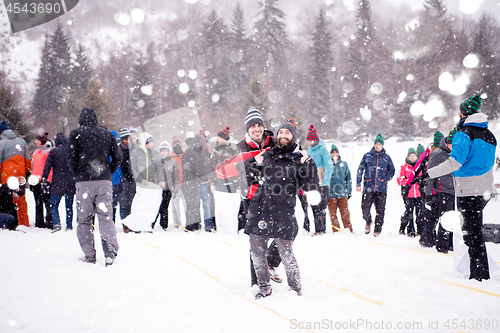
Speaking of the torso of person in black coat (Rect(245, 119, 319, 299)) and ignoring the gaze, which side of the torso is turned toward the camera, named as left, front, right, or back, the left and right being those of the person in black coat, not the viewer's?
front

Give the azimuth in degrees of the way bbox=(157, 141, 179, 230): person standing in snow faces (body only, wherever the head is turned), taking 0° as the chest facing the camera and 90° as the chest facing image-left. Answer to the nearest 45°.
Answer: approximately 45°

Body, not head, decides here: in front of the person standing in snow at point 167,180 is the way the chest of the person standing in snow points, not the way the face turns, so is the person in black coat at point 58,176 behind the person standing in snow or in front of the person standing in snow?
in front

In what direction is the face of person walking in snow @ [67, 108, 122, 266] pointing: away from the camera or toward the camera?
away from the camera

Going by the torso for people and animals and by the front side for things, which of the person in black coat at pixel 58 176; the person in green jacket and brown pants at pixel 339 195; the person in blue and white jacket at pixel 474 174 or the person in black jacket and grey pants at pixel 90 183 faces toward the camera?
the person in green jacket and brown pants at pixel 339 195

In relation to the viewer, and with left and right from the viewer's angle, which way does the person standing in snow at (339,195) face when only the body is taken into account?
facing the viewer

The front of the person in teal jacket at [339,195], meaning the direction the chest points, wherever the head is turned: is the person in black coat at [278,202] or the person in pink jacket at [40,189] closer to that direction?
the person in black coat

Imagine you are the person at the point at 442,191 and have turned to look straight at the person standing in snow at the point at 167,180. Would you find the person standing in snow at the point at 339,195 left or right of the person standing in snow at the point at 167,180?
right

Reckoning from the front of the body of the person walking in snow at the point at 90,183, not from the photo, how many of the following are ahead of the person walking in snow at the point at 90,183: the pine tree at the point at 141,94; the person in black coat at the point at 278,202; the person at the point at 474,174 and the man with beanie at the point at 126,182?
2

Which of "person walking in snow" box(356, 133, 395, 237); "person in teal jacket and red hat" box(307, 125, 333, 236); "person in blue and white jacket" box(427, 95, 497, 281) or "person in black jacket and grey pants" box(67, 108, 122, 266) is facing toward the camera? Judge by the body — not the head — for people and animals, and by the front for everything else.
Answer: "person walking in snow" box(356, 133, 395, 237)

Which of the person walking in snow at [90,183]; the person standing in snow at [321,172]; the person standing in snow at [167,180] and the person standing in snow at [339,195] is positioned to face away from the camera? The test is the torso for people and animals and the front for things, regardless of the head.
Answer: the person walking in snow at [90,183]

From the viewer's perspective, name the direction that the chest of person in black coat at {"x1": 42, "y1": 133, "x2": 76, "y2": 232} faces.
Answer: away from the camera

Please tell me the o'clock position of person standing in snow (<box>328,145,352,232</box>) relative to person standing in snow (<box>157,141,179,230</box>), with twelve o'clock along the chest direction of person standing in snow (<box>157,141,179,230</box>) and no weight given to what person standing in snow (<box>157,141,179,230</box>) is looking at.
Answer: person standing in snow (<box>328,145,352,232</box>) is roughly at 8 o'clock from person standing in snow (<box>157,141,179,230</box>).

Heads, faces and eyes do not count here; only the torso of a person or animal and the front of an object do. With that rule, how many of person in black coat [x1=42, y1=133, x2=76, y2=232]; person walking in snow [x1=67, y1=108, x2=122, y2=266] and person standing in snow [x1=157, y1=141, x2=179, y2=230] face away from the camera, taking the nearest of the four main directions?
2

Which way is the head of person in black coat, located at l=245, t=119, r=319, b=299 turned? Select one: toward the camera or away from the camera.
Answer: toward the camera
